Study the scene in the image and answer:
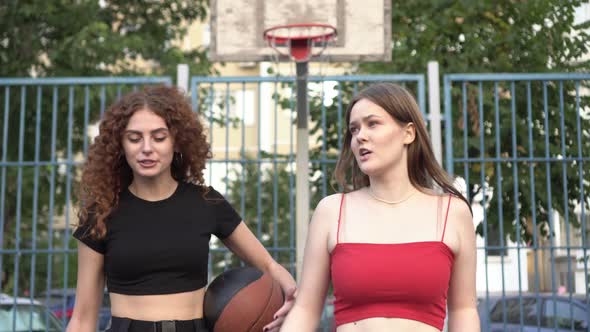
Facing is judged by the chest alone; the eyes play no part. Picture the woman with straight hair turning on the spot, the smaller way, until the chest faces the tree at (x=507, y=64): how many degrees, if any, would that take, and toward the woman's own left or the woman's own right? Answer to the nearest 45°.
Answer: approximately 180°

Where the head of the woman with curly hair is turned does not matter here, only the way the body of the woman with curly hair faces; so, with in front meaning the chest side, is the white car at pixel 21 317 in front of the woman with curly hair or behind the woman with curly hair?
behind

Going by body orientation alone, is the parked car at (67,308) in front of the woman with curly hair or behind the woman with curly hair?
behind

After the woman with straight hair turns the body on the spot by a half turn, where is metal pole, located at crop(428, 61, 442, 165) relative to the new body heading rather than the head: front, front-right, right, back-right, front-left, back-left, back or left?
front

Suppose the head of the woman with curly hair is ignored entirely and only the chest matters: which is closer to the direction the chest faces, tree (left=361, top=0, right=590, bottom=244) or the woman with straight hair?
the woman with straight hair
